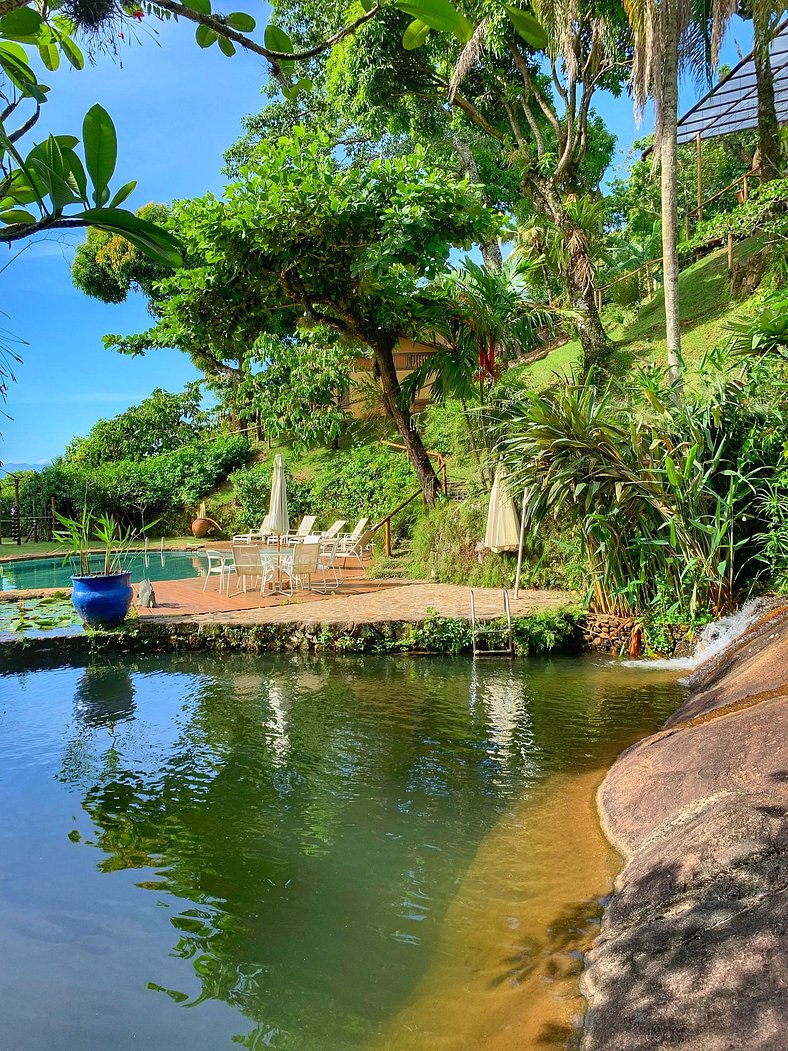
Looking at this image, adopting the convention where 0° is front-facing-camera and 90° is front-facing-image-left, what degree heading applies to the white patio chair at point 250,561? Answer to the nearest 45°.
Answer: approximately 225°

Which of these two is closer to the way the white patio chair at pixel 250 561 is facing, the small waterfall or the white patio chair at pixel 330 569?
the white patio chair

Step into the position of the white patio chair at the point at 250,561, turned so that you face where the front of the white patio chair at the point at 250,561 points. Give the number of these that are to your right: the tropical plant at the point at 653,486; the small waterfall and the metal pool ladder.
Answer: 3

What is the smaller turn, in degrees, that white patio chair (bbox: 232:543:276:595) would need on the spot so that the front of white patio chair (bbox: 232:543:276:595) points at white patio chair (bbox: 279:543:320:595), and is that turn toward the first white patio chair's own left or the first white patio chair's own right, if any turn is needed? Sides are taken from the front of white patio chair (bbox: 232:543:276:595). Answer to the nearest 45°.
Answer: approximately 45° to the first white patio chair's own right

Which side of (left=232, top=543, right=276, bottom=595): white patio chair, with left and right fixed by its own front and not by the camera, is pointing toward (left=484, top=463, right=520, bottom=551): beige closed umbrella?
right

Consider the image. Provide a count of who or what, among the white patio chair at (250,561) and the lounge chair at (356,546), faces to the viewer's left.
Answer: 1

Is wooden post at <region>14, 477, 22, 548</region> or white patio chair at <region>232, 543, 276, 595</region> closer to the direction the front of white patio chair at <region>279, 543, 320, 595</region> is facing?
the wooden post

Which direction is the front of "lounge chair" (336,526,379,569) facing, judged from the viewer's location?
facing to the left of the viewer

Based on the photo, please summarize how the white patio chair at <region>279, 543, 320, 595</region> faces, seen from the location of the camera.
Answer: facing away from the viewer and to the left of the viewer

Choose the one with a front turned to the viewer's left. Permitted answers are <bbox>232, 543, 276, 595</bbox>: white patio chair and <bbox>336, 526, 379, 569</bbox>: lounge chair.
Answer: the lounge chair
